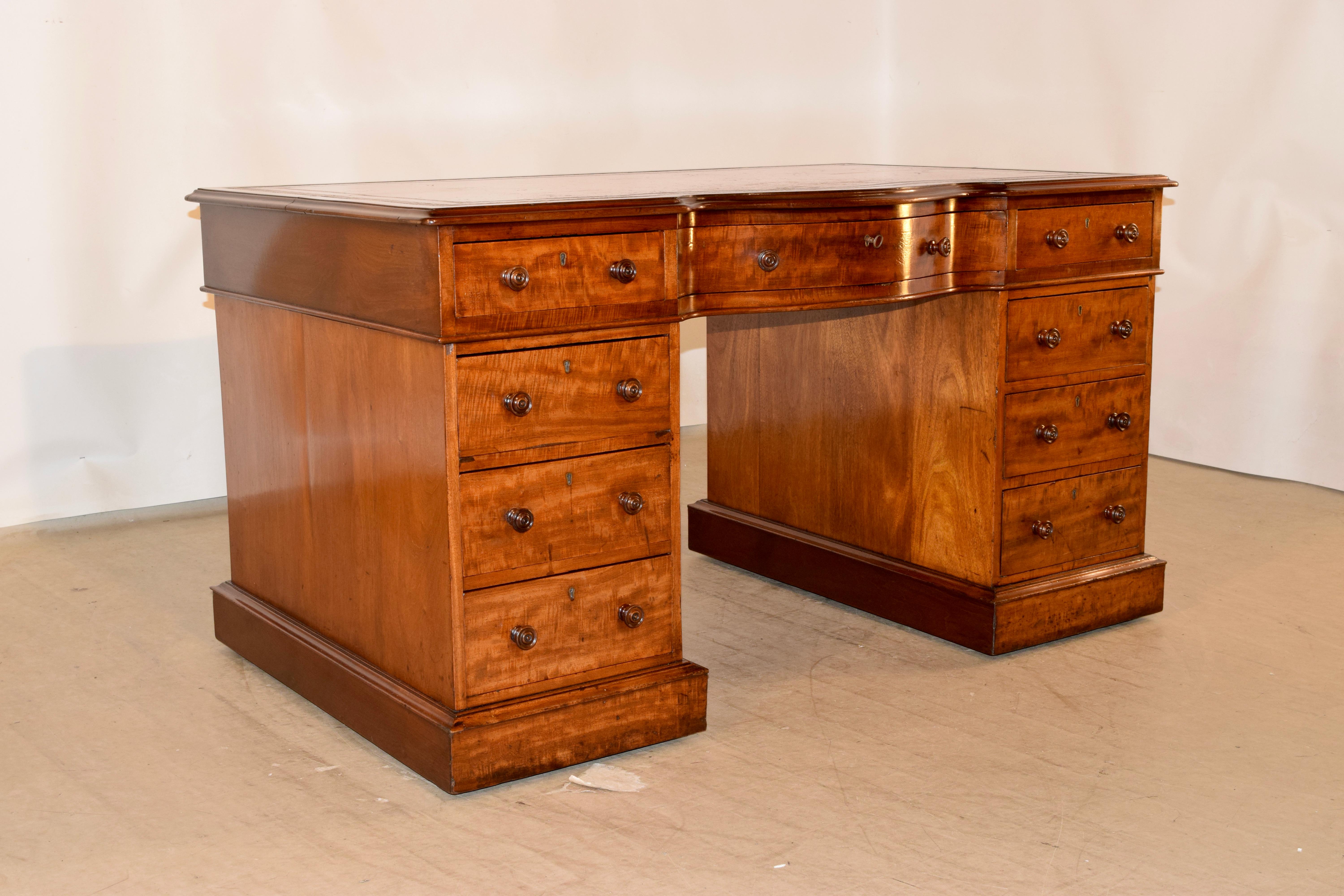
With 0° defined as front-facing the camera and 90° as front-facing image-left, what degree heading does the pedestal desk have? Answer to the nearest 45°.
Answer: approximately 315°
